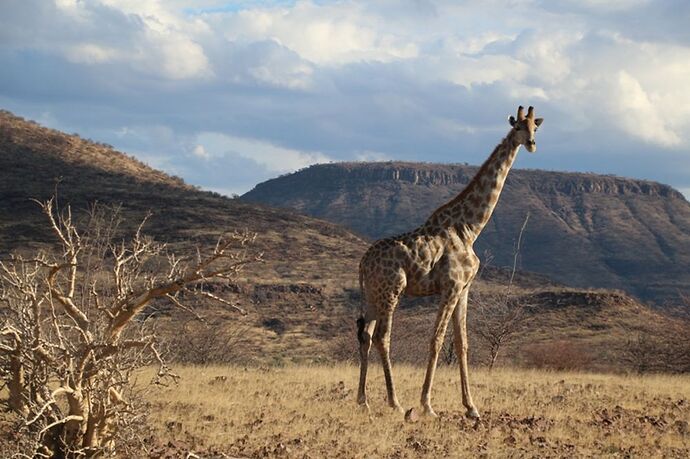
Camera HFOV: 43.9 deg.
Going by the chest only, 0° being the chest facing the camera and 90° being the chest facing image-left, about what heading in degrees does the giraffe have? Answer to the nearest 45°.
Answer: approximately 315°

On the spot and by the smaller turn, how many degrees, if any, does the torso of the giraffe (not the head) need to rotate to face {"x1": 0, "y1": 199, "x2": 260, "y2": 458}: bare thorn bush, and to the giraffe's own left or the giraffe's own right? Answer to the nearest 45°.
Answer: approximately 90° to the giraffe's own right
